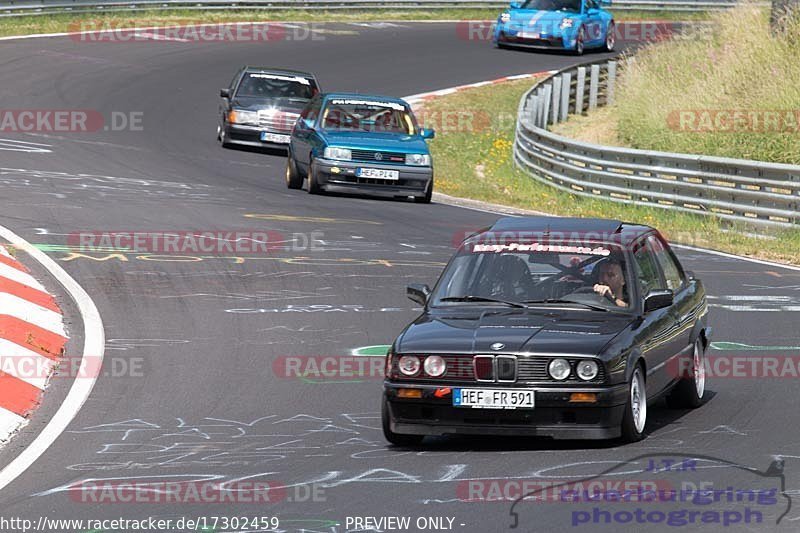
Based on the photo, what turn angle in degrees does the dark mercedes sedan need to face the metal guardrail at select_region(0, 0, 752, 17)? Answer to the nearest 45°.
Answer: approximately 180°

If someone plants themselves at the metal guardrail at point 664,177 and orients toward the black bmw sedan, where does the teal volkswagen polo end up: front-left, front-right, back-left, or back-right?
front-right

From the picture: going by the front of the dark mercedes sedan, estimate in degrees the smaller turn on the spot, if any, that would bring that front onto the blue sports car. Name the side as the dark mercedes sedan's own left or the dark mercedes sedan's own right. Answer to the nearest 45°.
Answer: approximately 135° to the dark mercedes sedan's own left

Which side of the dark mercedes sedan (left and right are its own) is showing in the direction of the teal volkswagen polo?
front

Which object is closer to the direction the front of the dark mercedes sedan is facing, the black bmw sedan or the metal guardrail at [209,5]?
the black bmw sedan

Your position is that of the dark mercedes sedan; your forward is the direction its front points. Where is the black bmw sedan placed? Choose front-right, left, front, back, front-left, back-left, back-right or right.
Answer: front

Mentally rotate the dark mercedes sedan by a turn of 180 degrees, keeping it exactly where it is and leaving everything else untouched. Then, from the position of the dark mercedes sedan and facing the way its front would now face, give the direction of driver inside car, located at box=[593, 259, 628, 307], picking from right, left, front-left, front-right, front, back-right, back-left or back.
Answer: back

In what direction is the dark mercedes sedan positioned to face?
toward the camera

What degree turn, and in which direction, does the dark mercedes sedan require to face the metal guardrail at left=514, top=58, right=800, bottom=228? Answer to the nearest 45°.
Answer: approximately 45° to its left

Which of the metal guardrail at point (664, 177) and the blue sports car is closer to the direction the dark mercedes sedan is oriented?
the metal guardrail
